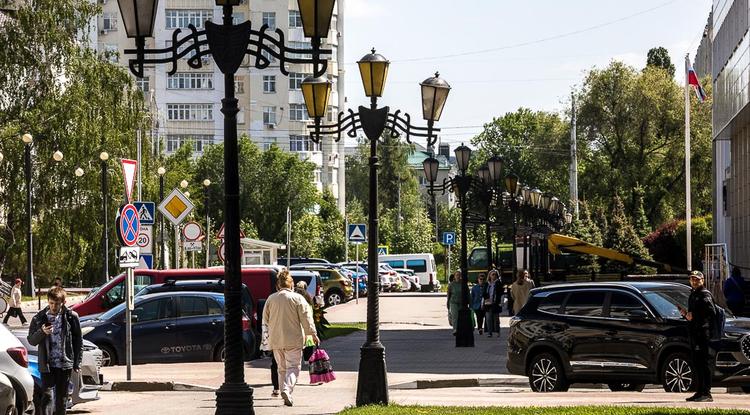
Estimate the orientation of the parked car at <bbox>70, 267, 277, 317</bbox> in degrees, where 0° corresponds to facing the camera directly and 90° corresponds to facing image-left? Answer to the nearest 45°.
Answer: approximately 90°

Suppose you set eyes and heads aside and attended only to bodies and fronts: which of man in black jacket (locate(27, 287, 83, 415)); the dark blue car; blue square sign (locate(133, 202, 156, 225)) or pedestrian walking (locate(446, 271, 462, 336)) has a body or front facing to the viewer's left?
the dark blue car

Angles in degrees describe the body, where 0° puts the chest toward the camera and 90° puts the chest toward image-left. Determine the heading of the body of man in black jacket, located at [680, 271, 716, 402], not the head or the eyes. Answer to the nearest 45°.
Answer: approximately 90°

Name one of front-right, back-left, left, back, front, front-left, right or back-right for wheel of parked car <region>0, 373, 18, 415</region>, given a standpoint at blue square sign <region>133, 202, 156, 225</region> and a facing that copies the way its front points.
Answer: front

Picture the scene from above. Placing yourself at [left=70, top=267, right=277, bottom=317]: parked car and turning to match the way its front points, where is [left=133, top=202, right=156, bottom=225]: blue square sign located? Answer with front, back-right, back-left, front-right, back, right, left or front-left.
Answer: left

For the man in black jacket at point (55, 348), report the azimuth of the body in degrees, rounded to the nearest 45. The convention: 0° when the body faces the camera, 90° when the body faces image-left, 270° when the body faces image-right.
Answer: approximately 0°

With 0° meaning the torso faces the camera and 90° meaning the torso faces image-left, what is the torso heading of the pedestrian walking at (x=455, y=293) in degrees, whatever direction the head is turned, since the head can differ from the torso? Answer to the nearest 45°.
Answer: approximately 0°

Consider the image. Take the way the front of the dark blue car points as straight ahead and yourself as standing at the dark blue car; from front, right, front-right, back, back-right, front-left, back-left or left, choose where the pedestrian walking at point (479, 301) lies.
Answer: back-right

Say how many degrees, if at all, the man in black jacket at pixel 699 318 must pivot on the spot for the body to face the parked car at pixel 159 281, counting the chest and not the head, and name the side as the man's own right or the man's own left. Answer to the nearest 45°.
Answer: approximately 45° to the man's own right

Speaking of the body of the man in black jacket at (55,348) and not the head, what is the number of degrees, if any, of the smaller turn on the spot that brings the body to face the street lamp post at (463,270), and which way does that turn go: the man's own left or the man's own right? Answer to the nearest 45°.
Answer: approximately 135° to the man's own left

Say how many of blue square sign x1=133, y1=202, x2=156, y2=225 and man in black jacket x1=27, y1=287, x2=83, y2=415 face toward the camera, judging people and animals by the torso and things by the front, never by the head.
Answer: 2

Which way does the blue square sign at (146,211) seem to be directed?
toward the camera
